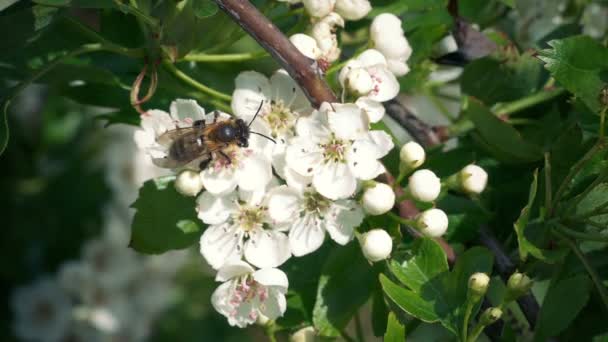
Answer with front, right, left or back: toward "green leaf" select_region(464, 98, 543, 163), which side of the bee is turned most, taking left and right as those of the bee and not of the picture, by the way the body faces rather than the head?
front

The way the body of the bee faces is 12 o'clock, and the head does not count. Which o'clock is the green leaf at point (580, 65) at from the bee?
The green leaf is roughly at 12 o'clock from the bee.

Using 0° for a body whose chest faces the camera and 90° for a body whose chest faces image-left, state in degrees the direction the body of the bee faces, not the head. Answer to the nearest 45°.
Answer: approximately 270°
